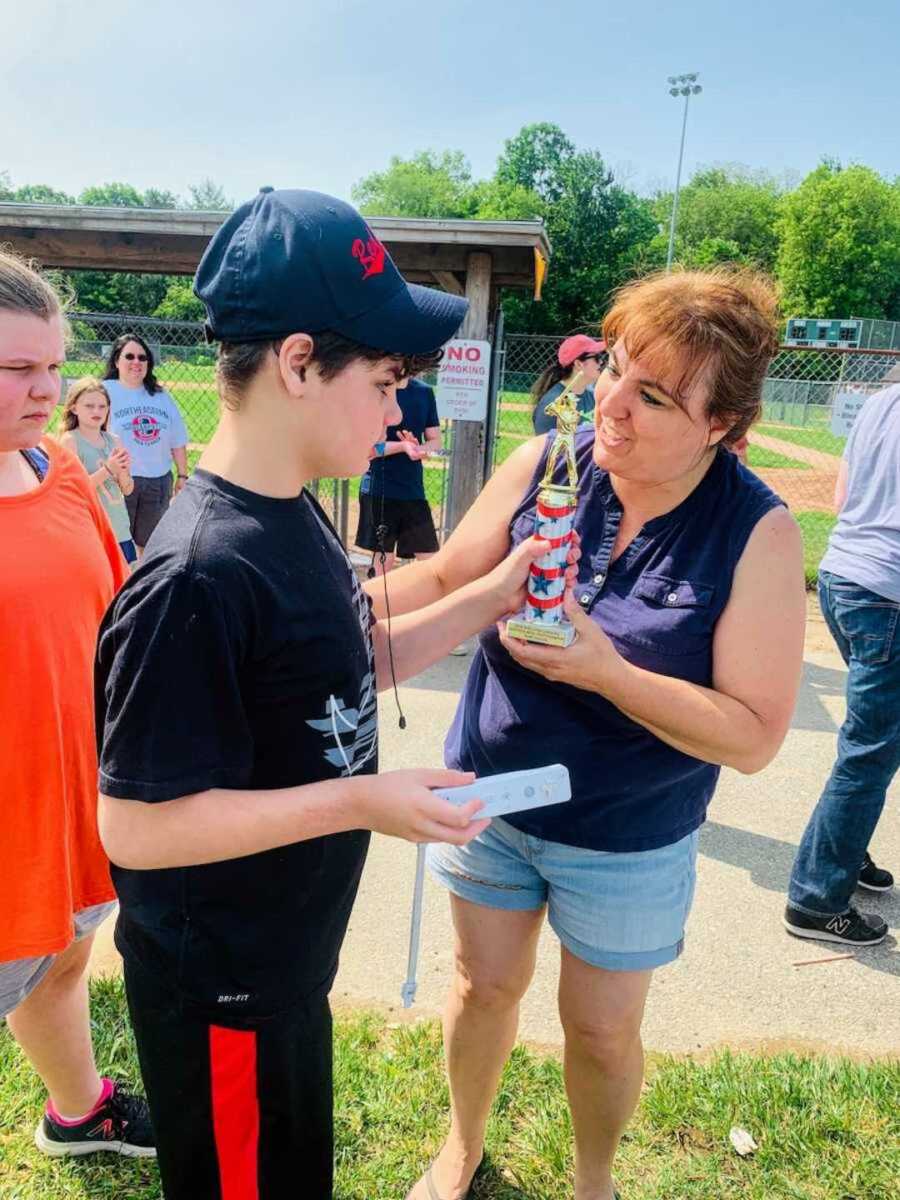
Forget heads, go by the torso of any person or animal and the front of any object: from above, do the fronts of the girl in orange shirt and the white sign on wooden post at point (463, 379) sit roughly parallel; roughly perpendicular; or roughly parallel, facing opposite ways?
roughly perpendicular

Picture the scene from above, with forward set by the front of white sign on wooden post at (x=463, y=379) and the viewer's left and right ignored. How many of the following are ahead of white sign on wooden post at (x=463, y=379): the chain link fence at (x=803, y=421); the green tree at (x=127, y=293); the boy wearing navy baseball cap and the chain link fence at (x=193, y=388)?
1

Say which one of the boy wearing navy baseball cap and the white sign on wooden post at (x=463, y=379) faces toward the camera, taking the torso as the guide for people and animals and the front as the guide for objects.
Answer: the white sign on wooden post

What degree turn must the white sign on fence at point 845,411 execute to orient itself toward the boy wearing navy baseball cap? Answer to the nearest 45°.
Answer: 0° — it already faces them

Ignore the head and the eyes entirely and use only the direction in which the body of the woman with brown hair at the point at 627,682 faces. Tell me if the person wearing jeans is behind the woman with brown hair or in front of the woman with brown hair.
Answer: behind

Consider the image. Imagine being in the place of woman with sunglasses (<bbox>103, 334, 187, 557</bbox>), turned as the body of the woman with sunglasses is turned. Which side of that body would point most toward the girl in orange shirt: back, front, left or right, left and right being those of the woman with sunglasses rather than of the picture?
front

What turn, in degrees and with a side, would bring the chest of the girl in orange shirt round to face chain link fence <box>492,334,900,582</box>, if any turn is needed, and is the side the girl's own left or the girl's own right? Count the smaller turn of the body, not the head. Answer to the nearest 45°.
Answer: approximately 90° to the girl's own left

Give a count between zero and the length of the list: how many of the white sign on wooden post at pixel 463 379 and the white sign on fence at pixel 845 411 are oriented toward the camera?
2

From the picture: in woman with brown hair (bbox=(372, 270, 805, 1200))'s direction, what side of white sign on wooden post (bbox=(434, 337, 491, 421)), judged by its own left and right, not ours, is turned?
front

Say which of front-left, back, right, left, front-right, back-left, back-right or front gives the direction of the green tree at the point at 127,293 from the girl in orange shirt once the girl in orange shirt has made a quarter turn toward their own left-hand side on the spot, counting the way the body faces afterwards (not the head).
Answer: front-left

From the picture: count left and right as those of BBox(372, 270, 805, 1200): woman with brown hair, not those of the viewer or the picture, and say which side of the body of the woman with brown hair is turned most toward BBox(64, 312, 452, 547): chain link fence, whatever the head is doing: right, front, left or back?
right

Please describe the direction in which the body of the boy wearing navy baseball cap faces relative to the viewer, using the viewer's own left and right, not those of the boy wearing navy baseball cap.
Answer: facing to the right of the viewer

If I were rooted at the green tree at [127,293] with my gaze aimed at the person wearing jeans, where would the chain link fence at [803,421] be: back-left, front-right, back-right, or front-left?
front-left

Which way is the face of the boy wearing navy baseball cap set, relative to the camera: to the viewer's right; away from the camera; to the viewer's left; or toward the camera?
to the viewer's right

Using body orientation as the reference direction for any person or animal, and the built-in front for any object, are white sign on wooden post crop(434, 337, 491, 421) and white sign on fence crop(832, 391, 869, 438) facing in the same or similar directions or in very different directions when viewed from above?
same or similar directions

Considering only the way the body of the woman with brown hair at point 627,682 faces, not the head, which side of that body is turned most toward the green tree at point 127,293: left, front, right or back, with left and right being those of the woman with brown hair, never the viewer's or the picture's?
right

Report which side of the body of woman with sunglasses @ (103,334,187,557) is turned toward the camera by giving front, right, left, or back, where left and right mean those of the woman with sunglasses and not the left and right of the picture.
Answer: front
